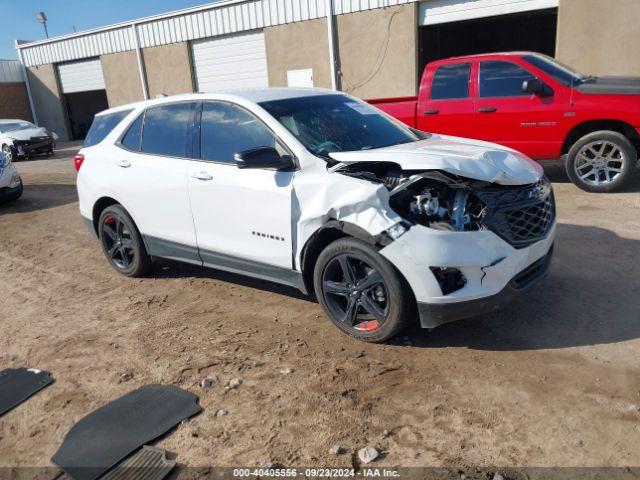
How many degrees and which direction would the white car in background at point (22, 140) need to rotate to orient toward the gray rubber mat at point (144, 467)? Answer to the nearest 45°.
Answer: approximately 45° to its right

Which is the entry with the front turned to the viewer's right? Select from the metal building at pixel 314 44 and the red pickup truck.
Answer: the red pickup truck

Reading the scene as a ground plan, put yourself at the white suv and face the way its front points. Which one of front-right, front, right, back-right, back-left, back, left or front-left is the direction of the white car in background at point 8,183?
back

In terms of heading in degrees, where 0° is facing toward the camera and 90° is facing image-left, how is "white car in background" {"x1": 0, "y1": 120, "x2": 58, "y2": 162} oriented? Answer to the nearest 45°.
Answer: approximately 315°

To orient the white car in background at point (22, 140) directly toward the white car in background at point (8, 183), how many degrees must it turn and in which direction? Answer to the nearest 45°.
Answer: approximately 45° to its right

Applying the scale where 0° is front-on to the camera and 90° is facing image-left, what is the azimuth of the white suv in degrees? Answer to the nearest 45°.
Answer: approximately 315°

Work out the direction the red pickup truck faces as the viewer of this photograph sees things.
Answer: facing to the right of the viewer

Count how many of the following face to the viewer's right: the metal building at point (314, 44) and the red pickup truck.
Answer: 1

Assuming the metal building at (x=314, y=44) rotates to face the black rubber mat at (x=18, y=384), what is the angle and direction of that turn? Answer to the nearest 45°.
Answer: approximately 45° to its left
